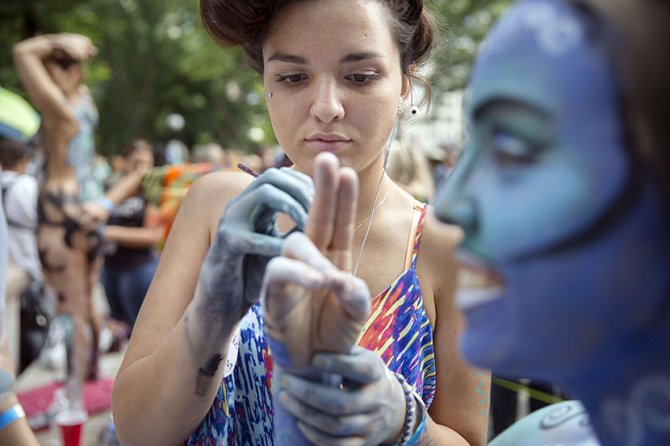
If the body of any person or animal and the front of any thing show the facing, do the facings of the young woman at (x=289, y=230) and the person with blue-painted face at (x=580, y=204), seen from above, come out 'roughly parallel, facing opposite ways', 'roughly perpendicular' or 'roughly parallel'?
roughly perpendicular

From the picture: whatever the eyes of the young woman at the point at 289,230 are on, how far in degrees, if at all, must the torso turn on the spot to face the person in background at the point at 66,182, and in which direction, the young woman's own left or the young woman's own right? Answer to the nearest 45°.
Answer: approximately 135° to the young woman's own right

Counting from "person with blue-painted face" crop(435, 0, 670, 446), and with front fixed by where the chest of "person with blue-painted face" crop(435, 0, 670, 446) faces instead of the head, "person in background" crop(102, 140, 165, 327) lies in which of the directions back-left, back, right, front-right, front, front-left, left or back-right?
front-right

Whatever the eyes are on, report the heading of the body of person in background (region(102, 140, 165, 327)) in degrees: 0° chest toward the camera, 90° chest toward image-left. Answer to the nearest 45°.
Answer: approximately 45°

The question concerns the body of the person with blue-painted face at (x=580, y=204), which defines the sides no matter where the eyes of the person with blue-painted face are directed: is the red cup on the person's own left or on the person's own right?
on the person's own right

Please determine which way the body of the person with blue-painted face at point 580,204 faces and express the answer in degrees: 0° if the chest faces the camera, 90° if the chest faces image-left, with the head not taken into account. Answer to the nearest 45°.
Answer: approximately 90°

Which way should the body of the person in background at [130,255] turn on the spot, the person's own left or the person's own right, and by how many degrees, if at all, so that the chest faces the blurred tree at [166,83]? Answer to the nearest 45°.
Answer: approximately 135° to the person's own right

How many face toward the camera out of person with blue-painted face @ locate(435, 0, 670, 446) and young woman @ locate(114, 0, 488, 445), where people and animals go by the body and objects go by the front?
1

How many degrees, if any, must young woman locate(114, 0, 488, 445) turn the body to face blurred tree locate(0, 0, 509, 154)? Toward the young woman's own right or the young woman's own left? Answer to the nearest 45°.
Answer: approximately 180°
